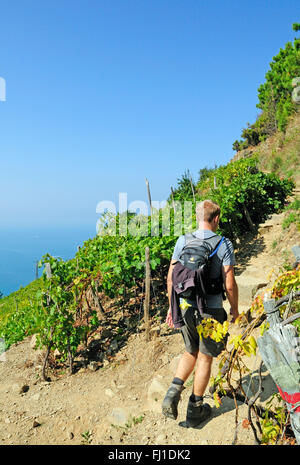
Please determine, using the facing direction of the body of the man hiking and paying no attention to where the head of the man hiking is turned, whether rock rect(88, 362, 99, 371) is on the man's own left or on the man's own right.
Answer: on the man's own left

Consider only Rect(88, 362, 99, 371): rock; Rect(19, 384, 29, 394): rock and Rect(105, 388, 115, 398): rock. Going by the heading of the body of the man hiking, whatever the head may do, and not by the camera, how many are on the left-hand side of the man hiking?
3

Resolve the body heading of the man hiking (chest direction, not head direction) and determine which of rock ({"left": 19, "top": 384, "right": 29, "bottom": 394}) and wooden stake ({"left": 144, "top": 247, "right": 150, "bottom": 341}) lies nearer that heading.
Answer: the wooden stake

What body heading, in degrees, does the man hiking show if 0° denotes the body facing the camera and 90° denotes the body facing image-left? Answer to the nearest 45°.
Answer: approximately 225°
